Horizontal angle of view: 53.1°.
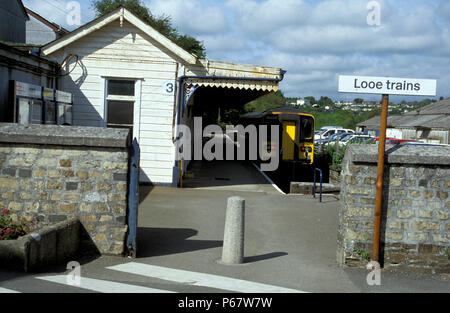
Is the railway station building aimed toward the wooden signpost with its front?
no

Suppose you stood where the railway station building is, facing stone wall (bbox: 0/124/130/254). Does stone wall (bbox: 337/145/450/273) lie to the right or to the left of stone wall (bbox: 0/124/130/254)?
left

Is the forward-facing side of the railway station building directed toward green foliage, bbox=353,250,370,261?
no

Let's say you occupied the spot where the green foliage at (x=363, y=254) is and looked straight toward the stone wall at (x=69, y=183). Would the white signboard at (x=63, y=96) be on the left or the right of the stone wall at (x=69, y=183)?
right

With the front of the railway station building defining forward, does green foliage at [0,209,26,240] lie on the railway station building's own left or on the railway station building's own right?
on the railway station building's own right

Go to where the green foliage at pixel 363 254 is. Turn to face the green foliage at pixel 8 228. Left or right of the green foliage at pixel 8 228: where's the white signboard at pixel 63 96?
right
